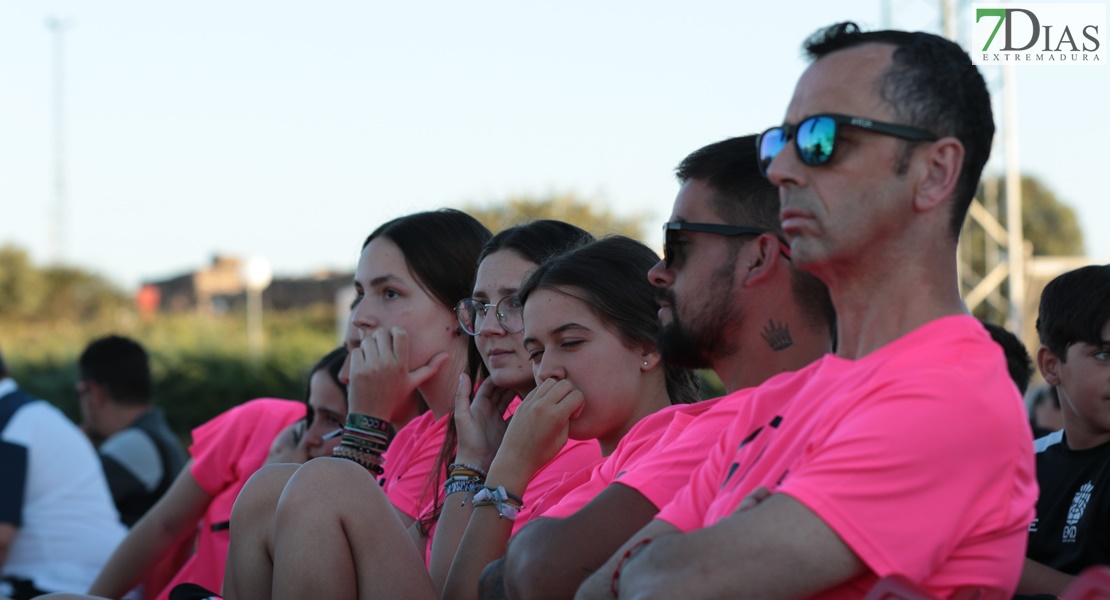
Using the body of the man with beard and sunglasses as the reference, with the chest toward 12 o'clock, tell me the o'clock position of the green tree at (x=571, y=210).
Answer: The green tree is roughly at 3 o'clock from the man with beard and sunglasses.

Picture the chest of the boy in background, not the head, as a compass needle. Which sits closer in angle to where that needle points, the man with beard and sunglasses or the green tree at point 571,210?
the man with beard and sunglasses

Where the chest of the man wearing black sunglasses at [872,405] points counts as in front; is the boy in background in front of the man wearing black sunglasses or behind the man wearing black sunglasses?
behind

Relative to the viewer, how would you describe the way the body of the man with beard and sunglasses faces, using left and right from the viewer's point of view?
facing to the left of the viewer

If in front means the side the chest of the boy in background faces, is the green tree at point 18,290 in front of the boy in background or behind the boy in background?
behind

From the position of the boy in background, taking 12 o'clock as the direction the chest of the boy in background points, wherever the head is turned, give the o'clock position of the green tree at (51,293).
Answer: The green tree is roughly at 6 o'clock from the boy in background.

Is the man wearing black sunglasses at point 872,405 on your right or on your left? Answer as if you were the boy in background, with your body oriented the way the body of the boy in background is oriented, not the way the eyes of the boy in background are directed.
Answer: on your right

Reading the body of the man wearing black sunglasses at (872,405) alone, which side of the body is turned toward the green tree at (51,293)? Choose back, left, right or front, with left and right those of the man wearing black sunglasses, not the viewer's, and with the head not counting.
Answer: right

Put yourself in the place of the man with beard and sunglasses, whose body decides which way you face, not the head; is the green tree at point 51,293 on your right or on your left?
on your right

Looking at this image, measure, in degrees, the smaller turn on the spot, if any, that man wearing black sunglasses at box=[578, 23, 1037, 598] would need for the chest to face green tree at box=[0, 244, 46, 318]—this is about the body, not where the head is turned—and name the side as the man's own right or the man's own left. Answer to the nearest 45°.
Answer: approximately 90° to the man's own right

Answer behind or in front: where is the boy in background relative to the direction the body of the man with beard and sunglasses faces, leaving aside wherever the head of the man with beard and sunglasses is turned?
behind

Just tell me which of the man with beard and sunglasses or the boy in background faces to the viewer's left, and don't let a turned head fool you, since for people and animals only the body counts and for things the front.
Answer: the man with beard and sunglasses

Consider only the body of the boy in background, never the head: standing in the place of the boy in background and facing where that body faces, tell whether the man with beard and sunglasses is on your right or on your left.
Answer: on your right

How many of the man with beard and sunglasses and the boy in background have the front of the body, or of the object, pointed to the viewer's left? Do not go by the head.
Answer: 1
